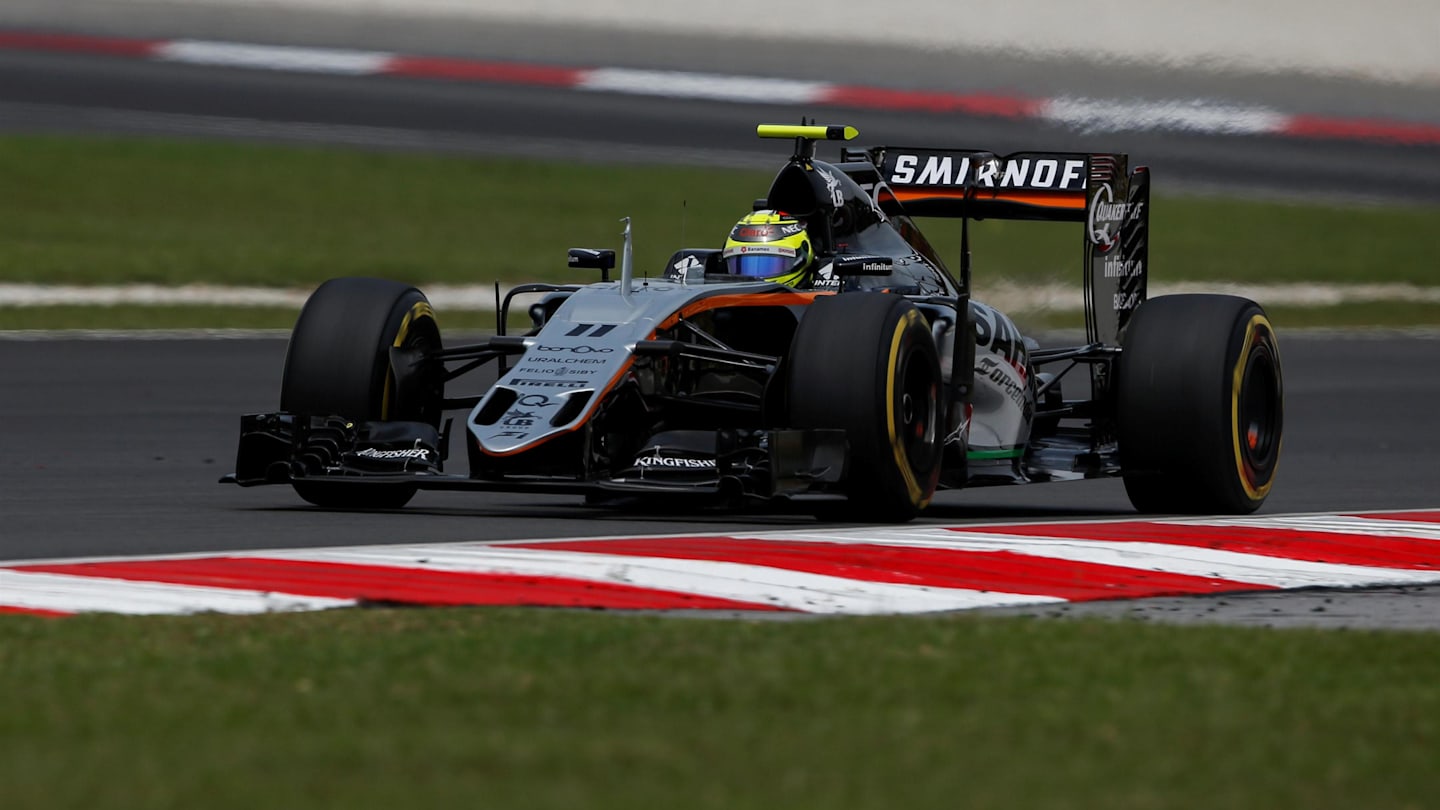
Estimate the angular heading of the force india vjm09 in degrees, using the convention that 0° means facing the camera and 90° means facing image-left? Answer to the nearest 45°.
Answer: approximately 45°
